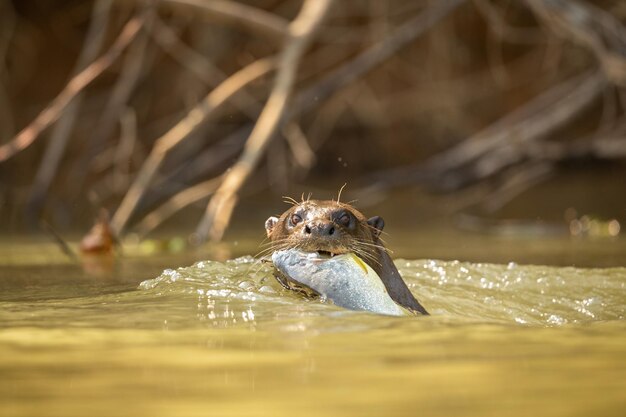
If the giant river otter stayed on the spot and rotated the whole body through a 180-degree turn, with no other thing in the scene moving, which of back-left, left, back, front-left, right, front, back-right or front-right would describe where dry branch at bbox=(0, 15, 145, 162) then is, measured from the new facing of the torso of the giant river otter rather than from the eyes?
front-left

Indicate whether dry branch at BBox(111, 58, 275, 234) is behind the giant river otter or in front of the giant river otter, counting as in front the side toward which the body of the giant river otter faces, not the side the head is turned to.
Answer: behind

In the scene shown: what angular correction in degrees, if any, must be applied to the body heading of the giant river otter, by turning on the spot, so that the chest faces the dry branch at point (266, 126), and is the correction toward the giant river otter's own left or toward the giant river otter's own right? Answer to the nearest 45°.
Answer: approximately 180°

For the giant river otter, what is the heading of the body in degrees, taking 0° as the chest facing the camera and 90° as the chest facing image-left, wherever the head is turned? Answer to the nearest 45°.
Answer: approximately 0°

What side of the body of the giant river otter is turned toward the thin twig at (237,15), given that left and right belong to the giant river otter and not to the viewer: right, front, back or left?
back

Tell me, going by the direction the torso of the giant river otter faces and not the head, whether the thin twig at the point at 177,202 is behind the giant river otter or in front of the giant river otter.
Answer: behind

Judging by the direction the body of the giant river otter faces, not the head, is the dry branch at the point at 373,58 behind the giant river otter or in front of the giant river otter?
behind

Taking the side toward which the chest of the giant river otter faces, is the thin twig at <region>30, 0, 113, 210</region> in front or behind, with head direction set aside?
behind

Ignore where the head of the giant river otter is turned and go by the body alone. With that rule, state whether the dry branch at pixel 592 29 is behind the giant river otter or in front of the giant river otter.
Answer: behind
